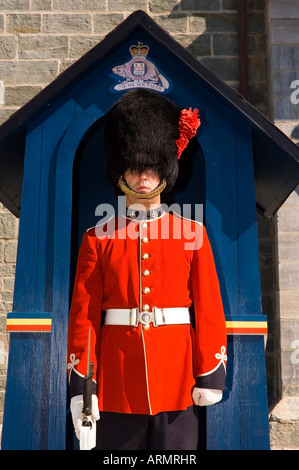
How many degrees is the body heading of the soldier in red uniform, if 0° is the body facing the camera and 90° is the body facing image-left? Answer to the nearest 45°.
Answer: approximately 0°
